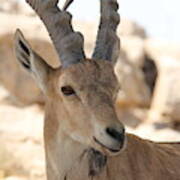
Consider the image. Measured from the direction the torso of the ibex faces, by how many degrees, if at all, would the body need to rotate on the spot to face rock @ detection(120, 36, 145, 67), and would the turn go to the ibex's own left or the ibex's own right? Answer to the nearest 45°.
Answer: approximately 135° to the ibex's own right

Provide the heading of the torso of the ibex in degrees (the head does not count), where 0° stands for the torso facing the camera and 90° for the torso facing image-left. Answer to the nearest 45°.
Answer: approximately 45°

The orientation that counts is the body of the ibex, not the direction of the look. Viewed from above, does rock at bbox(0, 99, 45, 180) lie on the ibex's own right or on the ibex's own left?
on the ibex's own right

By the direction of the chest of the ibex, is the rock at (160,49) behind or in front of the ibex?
behind

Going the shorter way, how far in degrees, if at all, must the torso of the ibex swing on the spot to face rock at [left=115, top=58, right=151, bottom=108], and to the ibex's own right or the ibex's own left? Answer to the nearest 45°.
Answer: approximately 135° to the ibex's own right

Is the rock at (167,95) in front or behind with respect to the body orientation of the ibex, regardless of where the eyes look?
behind

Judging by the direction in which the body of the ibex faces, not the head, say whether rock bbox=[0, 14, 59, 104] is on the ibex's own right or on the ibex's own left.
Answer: on the ibex's own right
